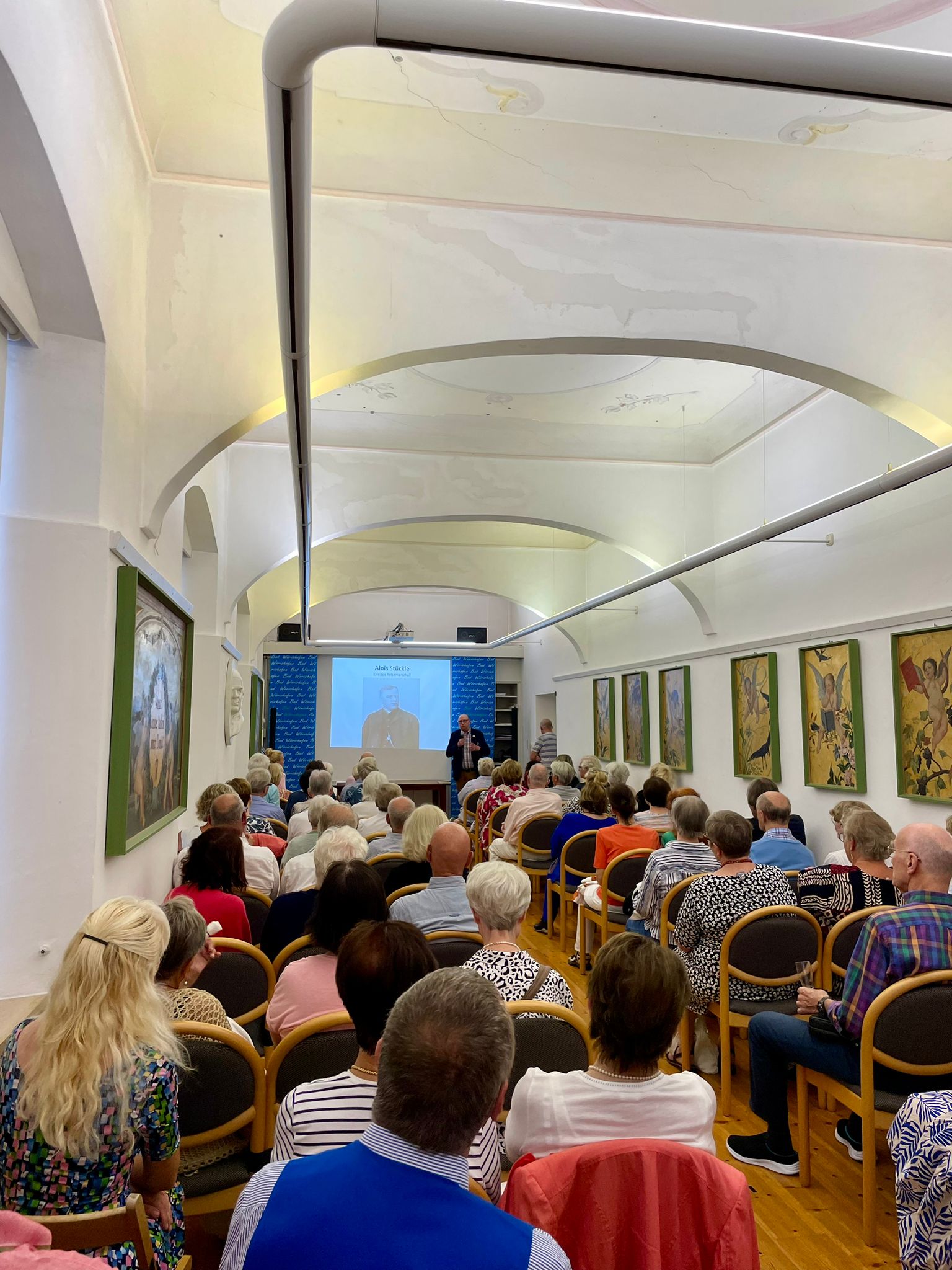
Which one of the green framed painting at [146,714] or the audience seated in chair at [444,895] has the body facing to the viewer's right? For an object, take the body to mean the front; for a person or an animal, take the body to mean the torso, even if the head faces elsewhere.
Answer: the green framed painting

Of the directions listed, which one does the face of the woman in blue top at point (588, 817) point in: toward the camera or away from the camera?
away from the camera

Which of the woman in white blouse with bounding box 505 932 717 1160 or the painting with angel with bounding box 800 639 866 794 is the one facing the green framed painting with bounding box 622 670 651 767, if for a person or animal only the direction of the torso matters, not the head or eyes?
the woman in white blouse

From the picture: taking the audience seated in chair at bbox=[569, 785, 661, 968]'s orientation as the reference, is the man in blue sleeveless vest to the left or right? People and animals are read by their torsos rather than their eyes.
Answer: on their left

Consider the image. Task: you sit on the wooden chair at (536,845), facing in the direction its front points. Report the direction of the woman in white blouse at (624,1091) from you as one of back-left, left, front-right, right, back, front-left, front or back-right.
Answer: back-left

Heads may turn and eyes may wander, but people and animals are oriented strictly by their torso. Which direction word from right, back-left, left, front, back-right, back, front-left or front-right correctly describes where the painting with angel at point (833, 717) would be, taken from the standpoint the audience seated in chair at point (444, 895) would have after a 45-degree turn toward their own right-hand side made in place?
front

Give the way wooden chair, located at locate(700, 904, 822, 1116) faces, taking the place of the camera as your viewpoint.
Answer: facing away from the viewer and to the left of the viewer

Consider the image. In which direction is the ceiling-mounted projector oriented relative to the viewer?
away from the camera

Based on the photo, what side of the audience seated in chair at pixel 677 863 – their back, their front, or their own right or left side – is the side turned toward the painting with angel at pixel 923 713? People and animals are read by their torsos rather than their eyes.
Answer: right

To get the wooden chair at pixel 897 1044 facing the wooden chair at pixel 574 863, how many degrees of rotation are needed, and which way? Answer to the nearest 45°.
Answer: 0° — it already faces it

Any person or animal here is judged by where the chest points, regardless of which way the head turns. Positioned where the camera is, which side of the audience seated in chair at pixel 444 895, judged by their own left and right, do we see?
back

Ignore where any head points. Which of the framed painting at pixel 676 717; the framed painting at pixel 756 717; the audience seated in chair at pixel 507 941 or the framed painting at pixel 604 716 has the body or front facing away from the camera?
the audience seated in chair

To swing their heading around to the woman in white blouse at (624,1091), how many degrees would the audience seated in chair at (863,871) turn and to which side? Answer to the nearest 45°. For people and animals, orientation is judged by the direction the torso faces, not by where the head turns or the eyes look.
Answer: approximately 135° to their left

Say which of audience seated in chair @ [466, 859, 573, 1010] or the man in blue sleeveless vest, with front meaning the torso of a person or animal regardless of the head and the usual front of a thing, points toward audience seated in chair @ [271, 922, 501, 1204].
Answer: the man in blue sleeveless vest

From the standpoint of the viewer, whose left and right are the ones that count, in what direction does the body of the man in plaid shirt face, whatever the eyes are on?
facing away from the viewer and to the left of the viewer

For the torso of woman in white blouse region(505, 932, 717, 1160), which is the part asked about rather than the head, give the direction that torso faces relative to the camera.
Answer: away from the camera

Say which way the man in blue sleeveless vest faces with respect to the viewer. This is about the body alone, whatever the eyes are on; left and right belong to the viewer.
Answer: facing away from the viewer

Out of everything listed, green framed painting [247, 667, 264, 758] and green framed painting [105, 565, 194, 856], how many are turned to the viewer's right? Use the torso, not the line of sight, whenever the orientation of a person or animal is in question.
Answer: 2

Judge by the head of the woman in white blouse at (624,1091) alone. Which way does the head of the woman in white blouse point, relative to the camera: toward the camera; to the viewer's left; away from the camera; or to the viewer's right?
away from the camera
